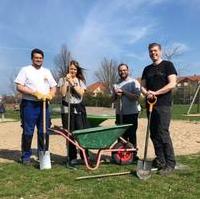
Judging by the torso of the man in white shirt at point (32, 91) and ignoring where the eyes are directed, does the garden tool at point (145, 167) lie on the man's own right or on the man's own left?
on the man's own left

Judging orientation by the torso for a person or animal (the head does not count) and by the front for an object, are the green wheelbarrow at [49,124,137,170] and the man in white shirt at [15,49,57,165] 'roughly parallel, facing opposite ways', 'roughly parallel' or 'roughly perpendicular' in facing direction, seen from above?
roughly perpendicular

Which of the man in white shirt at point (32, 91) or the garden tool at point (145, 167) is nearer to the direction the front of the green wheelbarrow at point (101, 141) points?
the garden tool

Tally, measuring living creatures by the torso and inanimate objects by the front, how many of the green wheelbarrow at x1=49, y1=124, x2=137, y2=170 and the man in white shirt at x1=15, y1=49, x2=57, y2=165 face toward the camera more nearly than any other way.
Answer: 1

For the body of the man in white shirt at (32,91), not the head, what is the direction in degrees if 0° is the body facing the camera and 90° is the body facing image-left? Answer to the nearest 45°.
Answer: approximately 0°

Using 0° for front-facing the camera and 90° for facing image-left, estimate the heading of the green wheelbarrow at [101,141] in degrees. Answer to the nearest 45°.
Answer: approximately 270°
